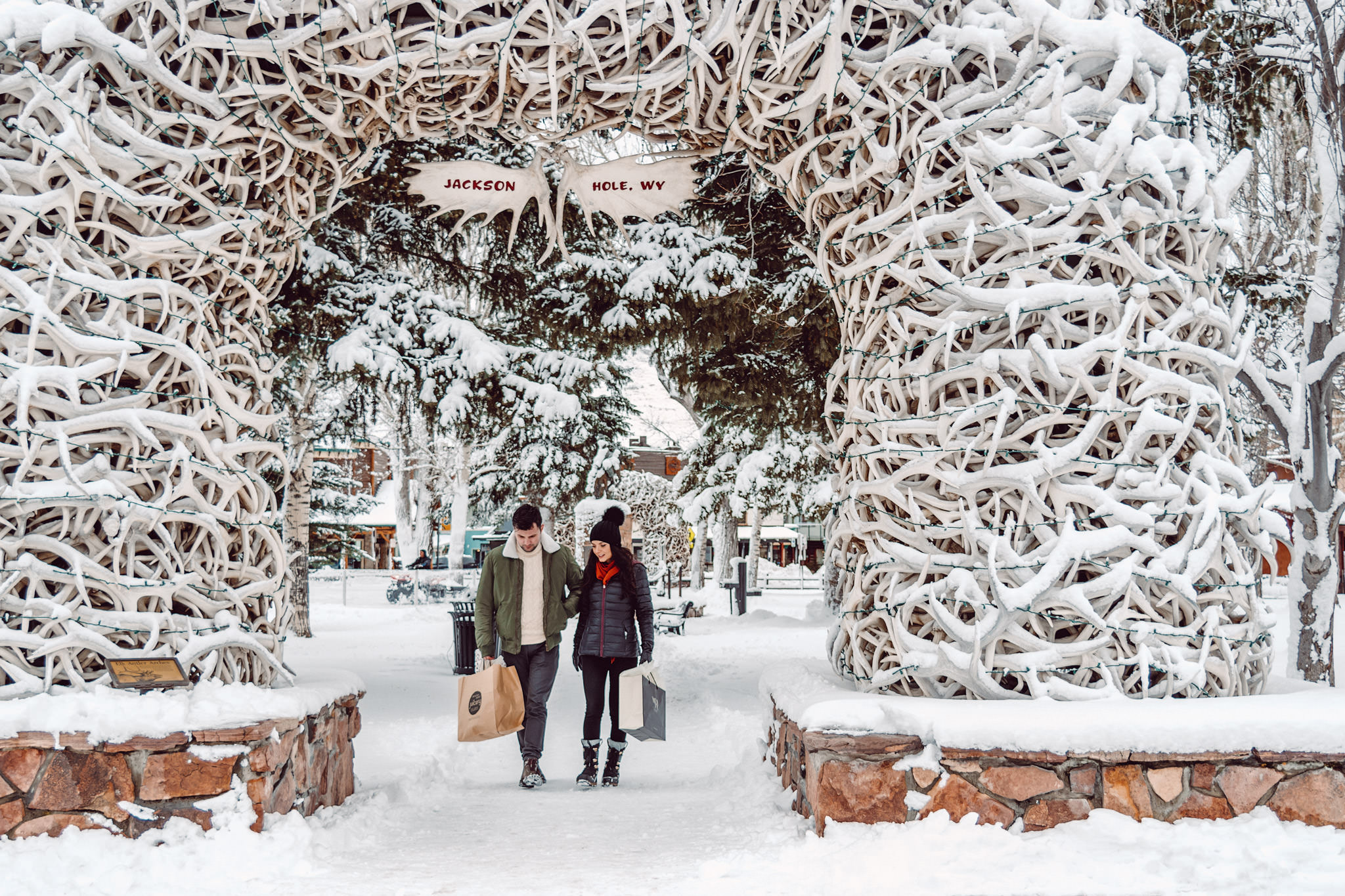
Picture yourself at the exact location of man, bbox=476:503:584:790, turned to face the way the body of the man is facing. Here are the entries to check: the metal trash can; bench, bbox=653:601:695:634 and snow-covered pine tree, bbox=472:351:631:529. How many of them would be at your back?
3

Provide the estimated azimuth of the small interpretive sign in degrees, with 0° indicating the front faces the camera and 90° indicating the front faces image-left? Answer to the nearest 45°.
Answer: approximately 0°

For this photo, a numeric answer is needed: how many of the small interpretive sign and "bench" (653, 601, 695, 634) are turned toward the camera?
1

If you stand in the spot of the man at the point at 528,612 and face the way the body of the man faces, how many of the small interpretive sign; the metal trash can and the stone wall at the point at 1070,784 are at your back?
1

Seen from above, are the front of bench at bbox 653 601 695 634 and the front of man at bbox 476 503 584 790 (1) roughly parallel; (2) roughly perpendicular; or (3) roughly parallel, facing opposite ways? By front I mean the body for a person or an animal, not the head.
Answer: roughly perpendicular

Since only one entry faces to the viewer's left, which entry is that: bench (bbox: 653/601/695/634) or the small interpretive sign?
the bench

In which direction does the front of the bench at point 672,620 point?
to the viewer's left
